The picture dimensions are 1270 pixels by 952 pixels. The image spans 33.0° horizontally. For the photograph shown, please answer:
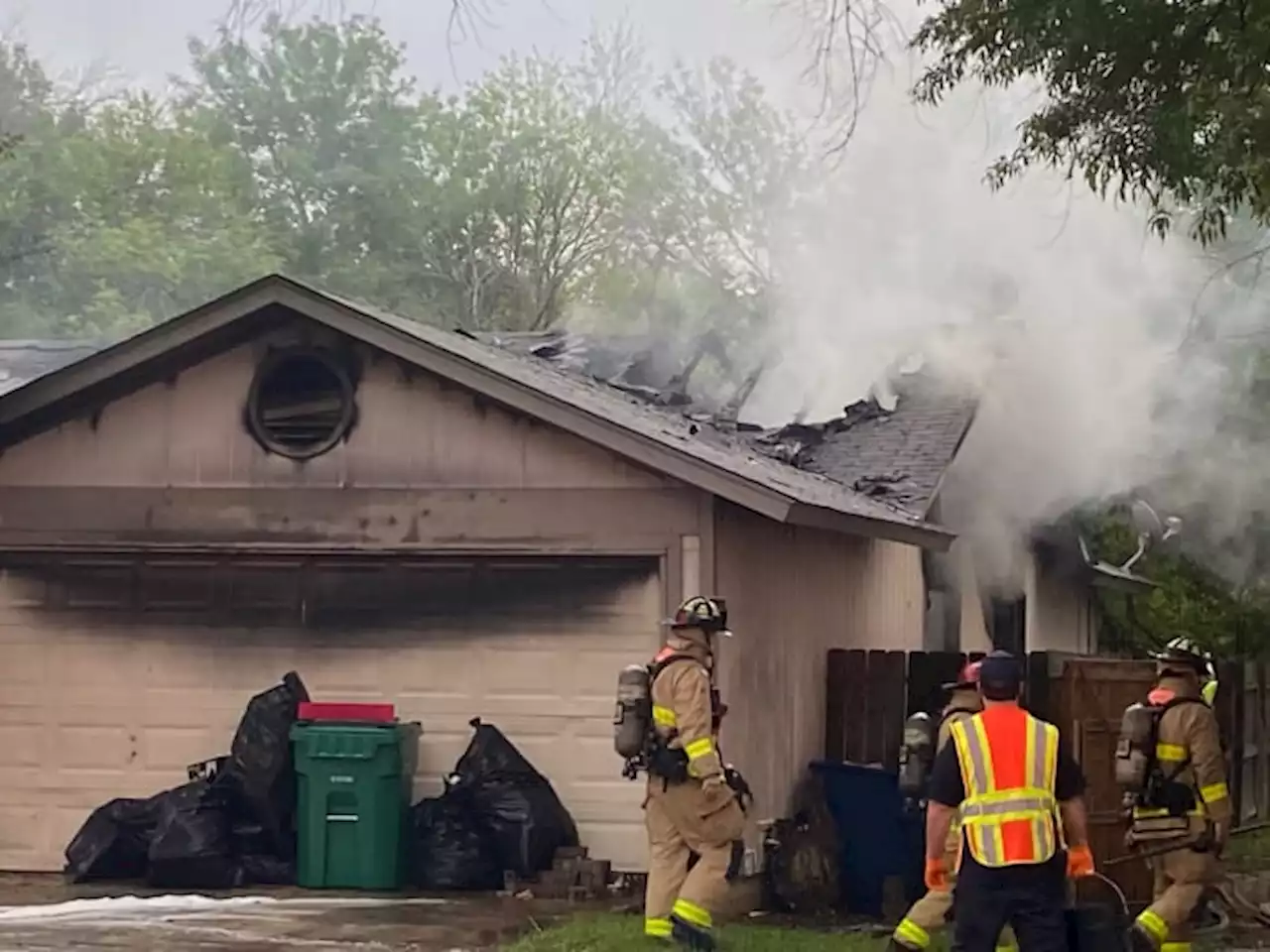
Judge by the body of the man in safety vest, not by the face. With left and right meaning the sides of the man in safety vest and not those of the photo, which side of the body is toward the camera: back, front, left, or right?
back

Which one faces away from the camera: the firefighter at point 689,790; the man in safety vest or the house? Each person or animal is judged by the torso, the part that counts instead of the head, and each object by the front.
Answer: the man in safety vest

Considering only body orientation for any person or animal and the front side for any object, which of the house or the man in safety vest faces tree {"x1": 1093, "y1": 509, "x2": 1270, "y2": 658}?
the man in safety vest

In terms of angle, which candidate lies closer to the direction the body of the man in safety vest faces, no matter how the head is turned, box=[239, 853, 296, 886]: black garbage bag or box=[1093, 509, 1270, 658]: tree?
the tree

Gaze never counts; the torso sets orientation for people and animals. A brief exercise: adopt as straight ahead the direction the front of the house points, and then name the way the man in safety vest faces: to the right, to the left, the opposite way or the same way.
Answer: the opposite way

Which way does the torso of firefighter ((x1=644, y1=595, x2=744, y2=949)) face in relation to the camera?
to the viewer's right

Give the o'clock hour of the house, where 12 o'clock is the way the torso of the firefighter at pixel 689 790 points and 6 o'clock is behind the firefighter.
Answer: The house is roughly at 8 o'clock from the firefighter.

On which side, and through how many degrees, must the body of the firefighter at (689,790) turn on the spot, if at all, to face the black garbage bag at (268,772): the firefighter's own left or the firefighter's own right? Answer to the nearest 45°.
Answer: approximately 135° to the firefighter's own left

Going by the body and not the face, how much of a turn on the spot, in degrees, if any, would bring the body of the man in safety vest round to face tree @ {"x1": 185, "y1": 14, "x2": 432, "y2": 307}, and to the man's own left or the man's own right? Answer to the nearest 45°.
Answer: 0° — they already face it

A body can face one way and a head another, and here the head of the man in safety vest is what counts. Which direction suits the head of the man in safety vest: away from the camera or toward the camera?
away from the camera

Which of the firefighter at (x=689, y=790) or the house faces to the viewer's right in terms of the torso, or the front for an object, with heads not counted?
the firefighter

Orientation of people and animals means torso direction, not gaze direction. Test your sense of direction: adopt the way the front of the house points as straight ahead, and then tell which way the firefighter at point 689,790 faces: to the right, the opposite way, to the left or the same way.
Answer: to the left
